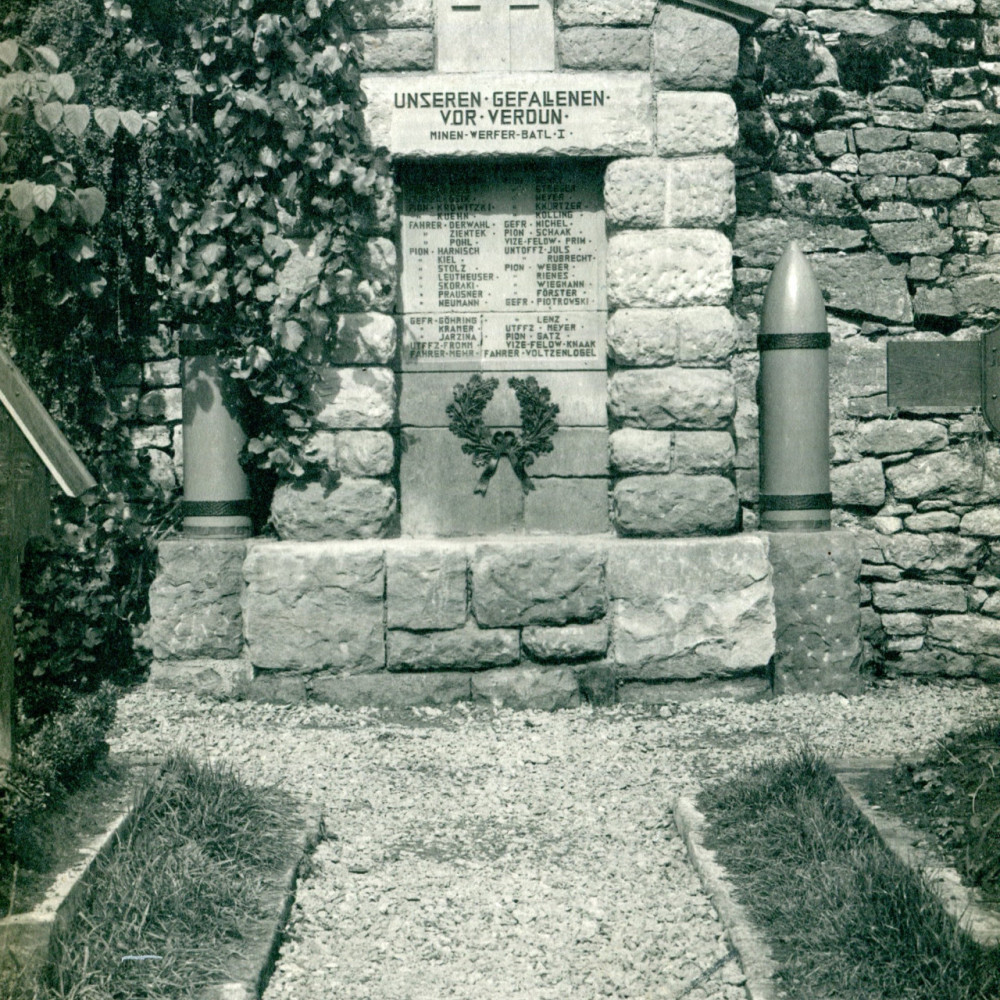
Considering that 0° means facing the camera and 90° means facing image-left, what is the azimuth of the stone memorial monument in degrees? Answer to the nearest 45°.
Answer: approximately 0°

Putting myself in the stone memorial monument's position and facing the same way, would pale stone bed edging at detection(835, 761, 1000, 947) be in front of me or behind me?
in front

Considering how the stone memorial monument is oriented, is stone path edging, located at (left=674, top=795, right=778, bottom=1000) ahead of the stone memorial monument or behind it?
ahead

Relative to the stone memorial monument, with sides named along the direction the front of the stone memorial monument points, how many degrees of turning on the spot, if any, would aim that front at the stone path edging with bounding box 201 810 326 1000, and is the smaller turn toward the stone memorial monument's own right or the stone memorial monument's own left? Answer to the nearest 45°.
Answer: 0° — it already faces it
